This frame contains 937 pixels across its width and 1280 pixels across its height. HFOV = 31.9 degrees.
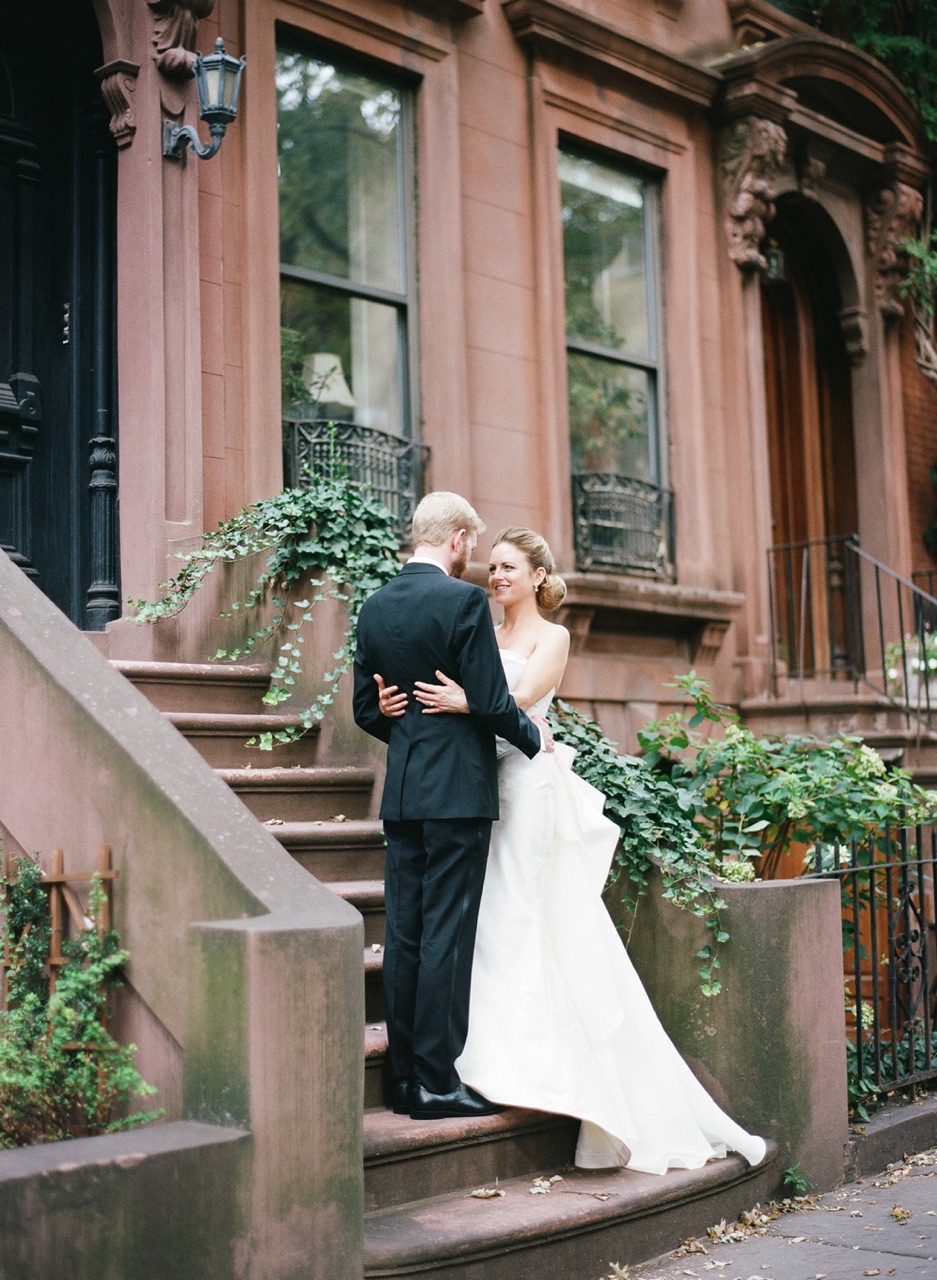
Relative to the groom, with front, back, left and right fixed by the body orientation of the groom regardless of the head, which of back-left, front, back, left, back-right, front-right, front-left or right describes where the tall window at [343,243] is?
front-left

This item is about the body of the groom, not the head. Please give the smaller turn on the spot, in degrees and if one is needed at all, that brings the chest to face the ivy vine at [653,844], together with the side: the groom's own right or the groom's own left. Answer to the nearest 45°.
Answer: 0° — they already face it

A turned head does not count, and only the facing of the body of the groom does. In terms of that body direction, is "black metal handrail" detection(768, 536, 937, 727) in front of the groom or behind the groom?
in front

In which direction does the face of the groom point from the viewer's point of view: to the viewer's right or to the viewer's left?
to the viewer's right

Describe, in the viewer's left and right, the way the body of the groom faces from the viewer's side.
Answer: facing away from the viewer and to the right of the viewer

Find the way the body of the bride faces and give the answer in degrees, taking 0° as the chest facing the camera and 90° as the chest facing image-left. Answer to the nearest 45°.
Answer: approximately 90°

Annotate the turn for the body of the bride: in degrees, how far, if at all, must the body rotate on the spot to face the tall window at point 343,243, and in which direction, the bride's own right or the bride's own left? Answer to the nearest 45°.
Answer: approximately 90° to the bride's own right

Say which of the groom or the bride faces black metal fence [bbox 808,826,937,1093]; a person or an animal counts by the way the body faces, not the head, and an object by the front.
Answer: the groom

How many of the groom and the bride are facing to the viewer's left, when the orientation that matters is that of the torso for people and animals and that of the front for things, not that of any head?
1

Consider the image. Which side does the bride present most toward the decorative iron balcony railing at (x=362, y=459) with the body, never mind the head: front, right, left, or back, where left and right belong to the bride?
right
